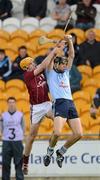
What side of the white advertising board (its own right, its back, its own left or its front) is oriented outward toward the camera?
front

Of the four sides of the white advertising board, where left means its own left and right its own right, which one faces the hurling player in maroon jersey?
front
